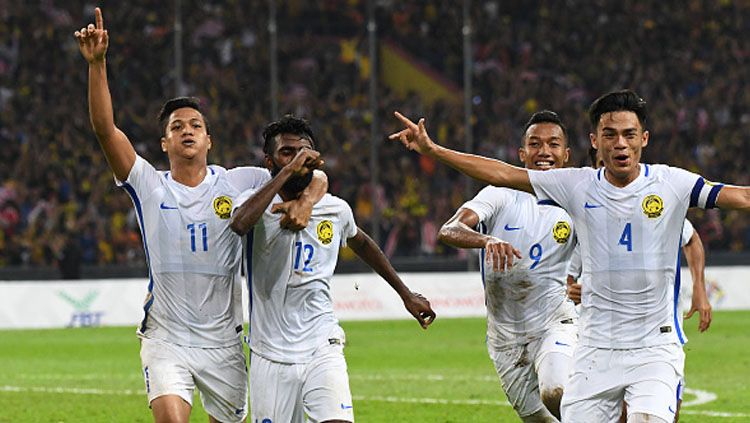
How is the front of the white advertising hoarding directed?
toward the camera
